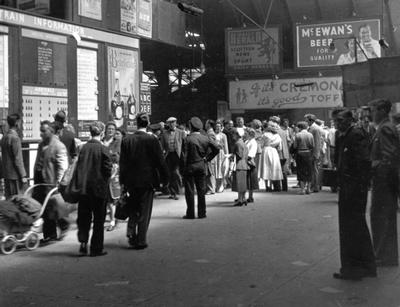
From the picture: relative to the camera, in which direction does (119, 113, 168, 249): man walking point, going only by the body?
away from the camera

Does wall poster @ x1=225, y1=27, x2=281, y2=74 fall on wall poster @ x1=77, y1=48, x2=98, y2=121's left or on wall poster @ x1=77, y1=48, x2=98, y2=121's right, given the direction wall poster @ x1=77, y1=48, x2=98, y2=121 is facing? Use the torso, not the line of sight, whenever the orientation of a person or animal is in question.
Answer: on its left

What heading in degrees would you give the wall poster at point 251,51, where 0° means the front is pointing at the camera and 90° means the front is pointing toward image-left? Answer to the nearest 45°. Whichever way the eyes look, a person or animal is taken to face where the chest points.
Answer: approximately 0°

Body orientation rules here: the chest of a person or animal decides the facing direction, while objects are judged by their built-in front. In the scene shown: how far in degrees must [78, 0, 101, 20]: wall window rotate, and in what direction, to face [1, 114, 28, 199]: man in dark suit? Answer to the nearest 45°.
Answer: approximately 45° to its right

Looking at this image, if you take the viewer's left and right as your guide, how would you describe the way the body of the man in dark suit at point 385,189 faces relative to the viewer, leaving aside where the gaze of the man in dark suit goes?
facing to the left of the viewer

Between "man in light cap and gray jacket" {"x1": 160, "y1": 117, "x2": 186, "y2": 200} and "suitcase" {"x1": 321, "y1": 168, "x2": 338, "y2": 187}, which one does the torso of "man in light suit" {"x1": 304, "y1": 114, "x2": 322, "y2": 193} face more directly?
the man in light cap and gray jacket
